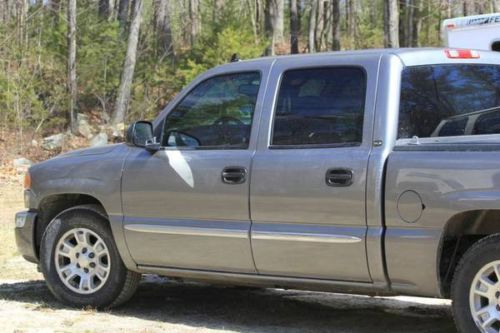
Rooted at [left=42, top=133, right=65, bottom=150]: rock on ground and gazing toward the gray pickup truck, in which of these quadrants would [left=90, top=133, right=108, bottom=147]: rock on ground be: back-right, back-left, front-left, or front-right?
front-left

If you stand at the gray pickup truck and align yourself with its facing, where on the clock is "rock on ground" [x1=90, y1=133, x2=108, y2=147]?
The rock on ground is roughly at 1 o'clock from the gray pickup truck.

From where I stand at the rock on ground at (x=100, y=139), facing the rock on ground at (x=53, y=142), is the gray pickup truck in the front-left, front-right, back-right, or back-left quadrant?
back-left

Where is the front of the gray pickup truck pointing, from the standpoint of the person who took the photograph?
facing away from the viewer and to the left of the viewer

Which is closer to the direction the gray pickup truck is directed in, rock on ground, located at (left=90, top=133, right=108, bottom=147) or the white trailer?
the rock on ground

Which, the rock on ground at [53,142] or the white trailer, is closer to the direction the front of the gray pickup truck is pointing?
the rock on ground

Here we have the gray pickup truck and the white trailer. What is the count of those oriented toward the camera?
0

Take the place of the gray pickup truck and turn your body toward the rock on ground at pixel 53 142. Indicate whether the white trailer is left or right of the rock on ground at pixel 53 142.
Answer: right
